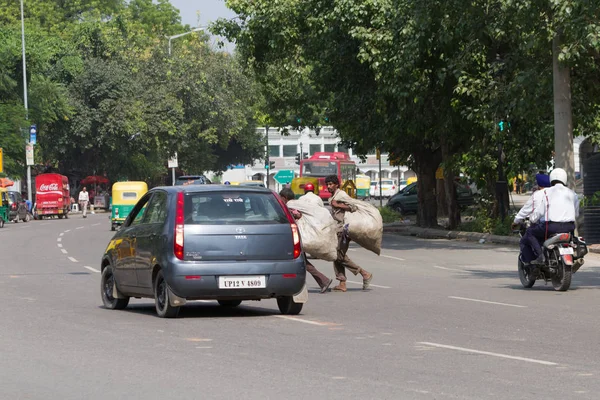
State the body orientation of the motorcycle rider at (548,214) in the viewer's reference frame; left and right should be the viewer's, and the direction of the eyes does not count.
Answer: facing away from the viewer and to the left of the viewer

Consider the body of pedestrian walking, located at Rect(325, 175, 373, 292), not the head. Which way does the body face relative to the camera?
to the viewer's left

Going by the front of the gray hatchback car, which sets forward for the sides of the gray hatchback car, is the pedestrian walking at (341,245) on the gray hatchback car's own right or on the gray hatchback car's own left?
on the gray hatchback car's own right

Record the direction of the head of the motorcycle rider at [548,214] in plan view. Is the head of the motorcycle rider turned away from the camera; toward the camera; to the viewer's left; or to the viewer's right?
away from the camera

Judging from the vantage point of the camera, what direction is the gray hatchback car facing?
facing away from the viewer and to the left of the viewer

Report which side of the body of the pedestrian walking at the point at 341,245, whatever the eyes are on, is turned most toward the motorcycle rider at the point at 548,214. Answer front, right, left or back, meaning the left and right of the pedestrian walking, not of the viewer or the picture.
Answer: back

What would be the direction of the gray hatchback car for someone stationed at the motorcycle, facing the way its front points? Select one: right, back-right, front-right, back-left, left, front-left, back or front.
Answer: left

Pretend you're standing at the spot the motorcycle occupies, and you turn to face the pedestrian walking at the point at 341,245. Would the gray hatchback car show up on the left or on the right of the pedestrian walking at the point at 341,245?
left

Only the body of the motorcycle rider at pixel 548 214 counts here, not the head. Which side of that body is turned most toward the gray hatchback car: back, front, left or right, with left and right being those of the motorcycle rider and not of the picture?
left

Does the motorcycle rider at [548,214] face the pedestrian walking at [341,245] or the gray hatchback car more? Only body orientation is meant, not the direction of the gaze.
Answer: the pedestrian walking

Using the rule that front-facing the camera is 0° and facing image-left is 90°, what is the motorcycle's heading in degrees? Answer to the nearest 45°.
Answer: approximately 135°
